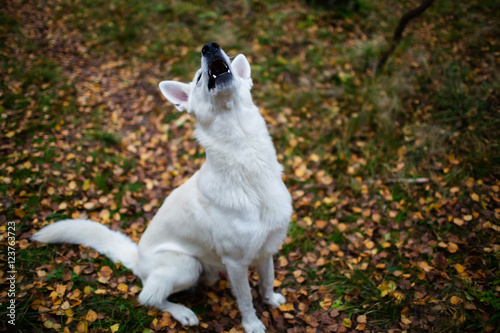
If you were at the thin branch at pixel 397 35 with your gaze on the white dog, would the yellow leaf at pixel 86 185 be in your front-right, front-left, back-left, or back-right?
front-right

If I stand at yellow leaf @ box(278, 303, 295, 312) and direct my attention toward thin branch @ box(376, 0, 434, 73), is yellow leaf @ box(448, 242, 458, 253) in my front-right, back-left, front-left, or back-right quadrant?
front-right

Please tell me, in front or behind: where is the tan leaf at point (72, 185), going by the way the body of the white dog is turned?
behind

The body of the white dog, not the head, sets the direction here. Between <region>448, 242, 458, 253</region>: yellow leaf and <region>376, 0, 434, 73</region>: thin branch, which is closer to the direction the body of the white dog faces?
the yellow leaf

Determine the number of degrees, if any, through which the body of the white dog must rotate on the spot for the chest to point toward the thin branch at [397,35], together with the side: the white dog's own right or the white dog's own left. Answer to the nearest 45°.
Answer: approximately 90° to the white dog's own left

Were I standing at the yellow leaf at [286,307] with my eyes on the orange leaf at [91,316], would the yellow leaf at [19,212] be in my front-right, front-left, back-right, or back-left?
front-right

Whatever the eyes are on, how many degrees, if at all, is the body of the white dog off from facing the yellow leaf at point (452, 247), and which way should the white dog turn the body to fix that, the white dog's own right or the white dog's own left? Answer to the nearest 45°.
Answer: approximately 45° to the white dog's own left

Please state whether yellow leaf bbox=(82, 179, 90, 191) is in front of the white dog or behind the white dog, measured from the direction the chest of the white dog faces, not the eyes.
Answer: behind

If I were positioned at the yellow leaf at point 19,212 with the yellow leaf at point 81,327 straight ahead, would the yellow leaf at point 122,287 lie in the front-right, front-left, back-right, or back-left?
front-left

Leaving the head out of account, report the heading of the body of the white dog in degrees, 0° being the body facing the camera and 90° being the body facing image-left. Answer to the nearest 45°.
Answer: approximately 315°

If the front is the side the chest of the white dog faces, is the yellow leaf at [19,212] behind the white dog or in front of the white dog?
behind
